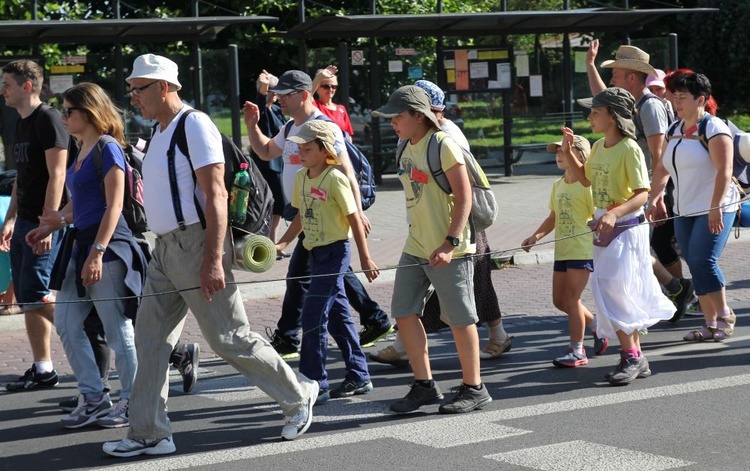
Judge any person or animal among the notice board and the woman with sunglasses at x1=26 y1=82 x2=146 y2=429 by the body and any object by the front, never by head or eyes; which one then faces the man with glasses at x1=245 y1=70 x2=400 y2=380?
the notice board
